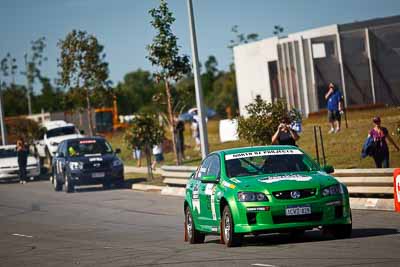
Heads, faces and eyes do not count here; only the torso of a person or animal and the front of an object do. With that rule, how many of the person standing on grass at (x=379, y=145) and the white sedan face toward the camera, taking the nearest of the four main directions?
2

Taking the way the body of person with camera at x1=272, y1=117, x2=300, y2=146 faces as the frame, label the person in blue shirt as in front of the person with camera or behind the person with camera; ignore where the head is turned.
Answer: behind

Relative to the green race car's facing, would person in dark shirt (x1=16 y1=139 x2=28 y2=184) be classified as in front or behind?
behind

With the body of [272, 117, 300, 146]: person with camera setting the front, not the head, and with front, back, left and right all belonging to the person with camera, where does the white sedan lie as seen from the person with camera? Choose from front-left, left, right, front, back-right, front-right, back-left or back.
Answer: back-right

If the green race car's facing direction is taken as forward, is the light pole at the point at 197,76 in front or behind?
behind

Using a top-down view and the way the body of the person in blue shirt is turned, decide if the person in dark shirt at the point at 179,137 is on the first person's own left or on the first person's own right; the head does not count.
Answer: on the first person's own right
